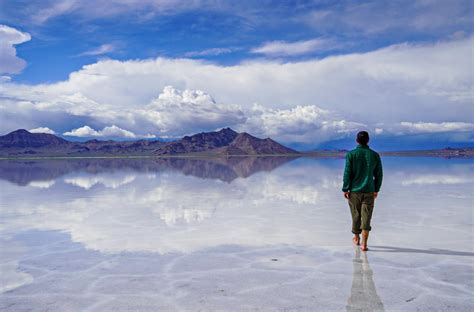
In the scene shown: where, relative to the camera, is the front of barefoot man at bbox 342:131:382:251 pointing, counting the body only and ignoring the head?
away from the camera
